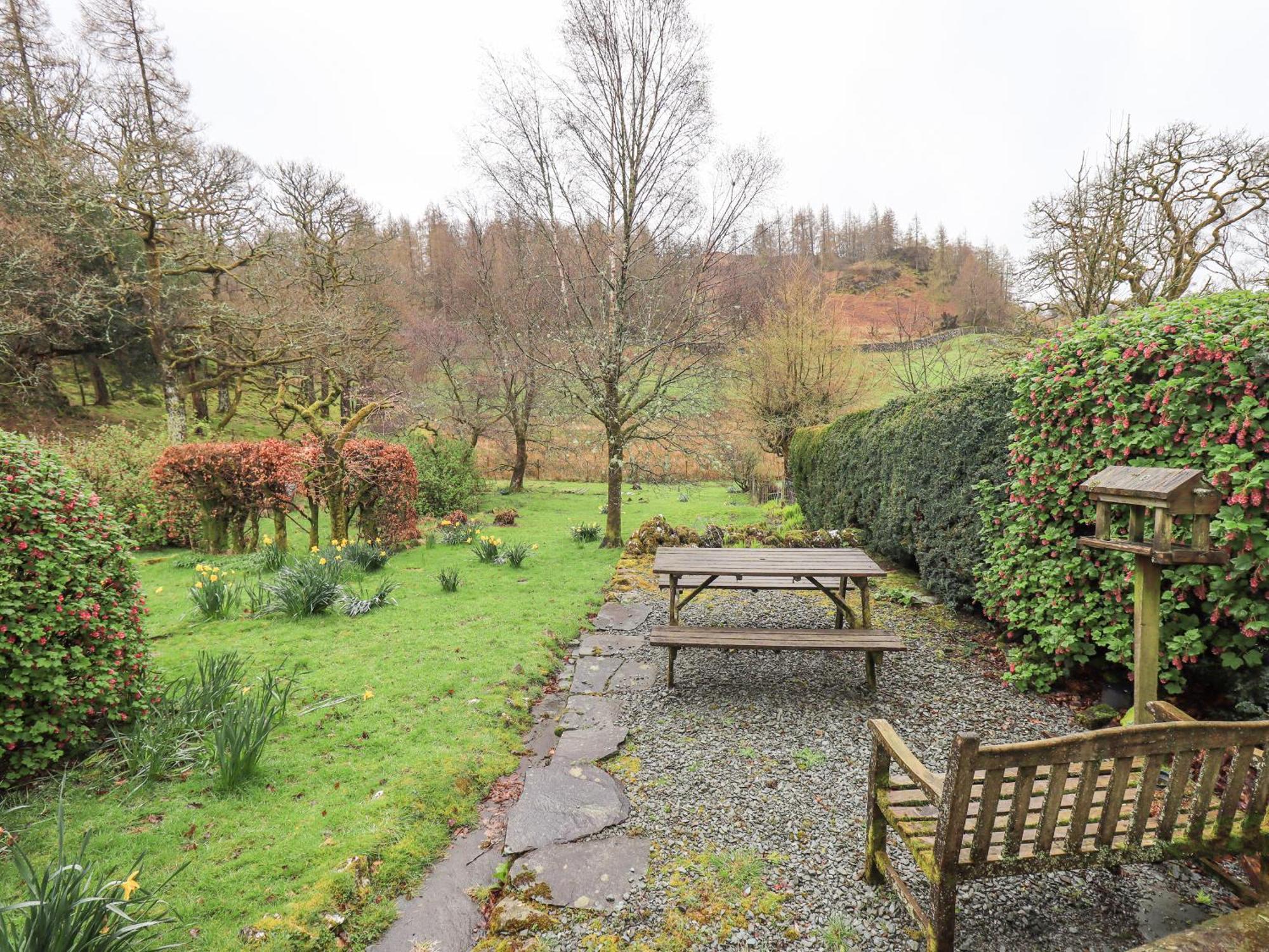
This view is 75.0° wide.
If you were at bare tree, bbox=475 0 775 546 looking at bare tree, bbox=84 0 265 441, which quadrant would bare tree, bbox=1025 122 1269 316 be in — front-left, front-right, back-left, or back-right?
back-right

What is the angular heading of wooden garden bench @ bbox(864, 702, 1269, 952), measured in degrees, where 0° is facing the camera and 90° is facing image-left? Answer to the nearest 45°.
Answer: approximately 135°

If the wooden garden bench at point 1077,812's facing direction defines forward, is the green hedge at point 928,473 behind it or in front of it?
in front

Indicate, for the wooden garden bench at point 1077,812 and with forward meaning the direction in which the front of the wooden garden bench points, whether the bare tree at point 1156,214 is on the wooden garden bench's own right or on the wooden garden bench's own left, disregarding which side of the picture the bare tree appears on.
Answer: on the wooden garden bench's own right

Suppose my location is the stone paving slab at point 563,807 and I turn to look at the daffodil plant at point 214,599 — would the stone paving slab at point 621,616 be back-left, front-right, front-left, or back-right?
front-right

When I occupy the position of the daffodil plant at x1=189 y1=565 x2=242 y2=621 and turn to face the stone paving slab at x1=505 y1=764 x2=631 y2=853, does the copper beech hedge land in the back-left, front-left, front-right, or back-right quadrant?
back-left

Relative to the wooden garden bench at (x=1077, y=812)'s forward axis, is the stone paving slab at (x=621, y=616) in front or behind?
in front

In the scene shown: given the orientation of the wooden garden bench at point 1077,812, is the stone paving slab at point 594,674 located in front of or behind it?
in front

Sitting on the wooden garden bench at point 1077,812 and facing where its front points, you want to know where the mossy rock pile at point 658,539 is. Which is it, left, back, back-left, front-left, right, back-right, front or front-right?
front

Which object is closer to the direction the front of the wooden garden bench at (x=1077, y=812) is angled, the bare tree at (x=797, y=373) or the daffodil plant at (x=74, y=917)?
the bare tree
